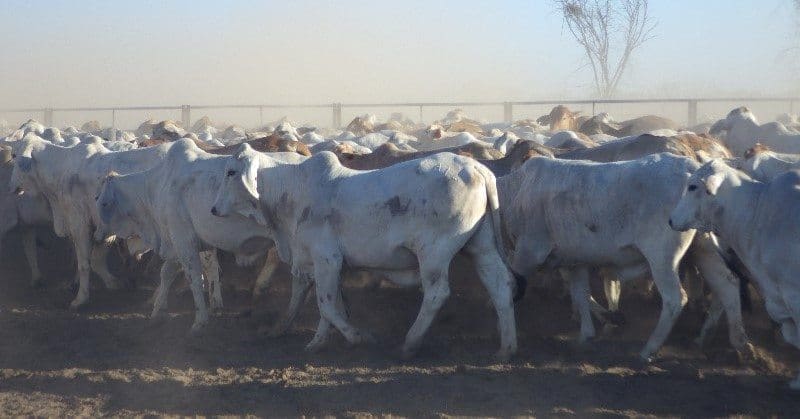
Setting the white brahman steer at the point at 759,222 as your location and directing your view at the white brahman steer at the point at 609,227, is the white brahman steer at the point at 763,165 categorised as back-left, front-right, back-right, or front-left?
front-right

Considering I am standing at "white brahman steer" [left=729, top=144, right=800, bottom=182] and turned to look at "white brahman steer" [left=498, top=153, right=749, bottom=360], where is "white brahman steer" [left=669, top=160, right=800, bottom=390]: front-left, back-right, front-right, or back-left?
front-left

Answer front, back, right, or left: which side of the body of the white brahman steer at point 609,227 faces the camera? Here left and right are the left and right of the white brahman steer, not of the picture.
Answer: left

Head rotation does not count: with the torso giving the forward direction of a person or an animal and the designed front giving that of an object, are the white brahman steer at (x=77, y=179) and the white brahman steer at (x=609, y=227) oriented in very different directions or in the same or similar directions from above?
same or similar directions

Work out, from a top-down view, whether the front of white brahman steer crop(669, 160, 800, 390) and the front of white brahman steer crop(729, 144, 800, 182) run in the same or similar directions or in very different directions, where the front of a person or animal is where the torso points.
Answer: same or similar directions

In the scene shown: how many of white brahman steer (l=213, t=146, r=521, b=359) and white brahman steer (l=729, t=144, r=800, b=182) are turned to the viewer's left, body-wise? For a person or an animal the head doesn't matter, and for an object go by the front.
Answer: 2

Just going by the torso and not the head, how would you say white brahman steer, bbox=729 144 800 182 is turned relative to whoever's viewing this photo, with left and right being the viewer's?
facing to the left of the viewer

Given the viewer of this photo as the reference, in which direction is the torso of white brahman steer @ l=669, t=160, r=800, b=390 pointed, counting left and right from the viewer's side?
facing to the left of the viewer

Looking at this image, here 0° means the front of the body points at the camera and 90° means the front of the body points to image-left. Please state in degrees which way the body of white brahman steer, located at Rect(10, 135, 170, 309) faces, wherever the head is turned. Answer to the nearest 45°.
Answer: approximately 90°

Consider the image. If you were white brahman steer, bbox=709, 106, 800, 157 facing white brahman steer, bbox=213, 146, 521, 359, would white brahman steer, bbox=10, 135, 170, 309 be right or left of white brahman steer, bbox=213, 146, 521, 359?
right

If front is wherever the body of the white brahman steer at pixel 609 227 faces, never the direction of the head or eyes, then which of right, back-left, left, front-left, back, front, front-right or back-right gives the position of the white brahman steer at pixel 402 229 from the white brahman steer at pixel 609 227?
front

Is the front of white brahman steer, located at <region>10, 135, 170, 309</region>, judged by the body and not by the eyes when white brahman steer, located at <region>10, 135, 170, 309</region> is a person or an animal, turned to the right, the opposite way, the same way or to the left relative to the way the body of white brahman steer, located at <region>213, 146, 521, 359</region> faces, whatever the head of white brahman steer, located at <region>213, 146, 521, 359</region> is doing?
the same way

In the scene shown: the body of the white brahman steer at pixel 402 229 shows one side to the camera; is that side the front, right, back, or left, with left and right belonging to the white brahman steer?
left
